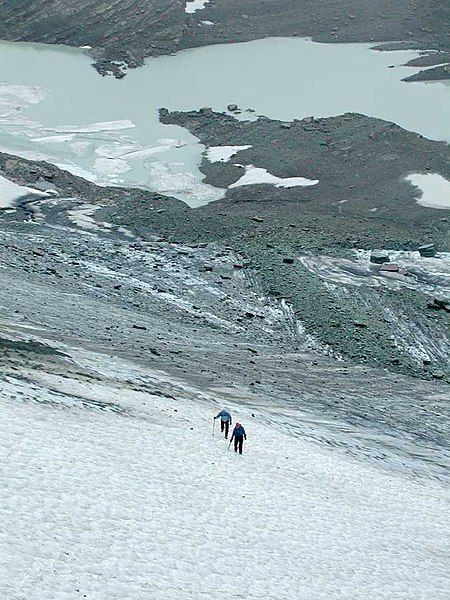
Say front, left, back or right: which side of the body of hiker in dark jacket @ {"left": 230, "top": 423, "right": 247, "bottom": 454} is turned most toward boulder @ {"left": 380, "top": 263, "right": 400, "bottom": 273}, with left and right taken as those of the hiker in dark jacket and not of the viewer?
back

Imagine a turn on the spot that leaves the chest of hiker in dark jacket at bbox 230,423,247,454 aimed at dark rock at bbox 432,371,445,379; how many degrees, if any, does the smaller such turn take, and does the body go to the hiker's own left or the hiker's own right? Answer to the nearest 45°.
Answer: approximately 135° to the hiker's own left

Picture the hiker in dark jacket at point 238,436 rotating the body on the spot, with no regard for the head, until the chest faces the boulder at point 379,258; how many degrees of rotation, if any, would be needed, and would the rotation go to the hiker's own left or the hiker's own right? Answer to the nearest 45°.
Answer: approximately 180°

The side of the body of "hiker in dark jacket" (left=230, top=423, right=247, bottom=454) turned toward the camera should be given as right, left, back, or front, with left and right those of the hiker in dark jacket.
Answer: front

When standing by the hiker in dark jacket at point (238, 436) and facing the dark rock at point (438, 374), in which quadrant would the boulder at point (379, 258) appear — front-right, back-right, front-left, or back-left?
front-left

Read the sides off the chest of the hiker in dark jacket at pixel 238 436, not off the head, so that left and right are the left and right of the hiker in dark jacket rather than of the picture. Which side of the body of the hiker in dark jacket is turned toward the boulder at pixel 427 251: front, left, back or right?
back
